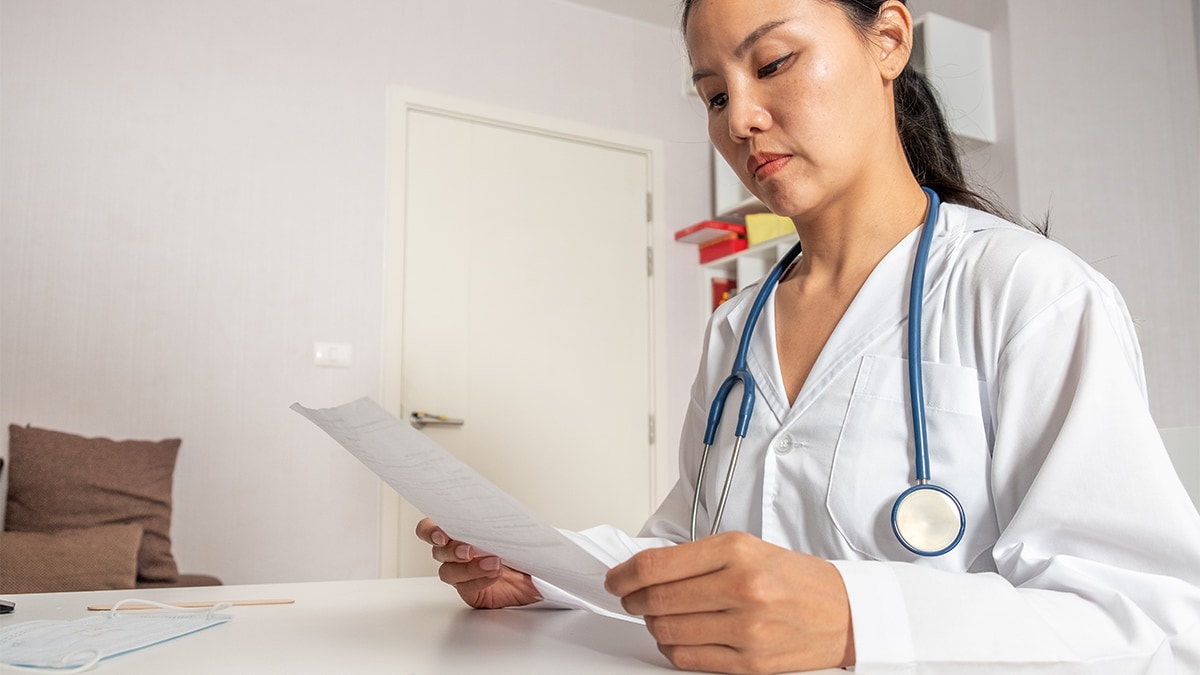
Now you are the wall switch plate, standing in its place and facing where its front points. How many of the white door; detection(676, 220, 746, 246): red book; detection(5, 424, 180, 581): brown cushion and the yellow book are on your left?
3

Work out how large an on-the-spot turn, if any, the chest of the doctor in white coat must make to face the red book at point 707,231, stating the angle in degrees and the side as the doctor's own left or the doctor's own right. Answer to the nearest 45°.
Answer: approximately 135° to the doctor's own right

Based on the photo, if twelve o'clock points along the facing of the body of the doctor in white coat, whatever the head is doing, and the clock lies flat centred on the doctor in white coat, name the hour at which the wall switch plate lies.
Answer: The wall switch plate is roughly at 3 o'clock from the doctor in white coat.

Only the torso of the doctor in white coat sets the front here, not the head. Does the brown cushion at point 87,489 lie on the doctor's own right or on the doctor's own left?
on the doctor's own right

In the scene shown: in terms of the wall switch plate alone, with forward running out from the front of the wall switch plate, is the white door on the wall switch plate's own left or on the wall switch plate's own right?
on the wall switch plate's own left

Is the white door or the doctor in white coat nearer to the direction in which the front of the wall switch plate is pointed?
the doctor in white coat

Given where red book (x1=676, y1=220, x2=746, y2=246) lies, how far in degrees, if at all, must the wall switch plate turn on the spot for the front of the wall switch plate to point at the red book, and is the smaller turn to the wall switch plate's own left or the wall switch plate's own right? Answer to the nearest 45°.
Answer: approximately 90° to the wall switch plate's own left

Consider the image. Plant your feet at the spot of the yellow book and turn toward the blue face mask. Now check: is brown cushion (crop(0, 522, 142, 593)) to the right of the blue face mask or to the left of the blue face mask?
right

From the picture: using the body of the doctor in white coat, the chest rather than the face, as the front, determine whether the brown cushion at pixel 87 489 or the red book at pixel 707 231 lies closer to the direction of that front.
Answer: the brown cushion

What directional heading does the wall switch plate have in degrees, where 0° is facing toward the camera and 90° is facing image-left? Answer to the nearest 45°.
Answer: approximately 0°

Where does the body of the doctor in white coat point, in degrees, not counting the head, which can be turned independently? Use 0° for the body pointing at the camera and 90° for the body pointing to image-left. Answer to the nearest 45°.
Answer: approximately 45°

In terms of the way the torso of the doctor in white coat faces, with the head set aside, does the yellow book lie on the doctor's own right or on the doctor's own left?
on the doctor's own right

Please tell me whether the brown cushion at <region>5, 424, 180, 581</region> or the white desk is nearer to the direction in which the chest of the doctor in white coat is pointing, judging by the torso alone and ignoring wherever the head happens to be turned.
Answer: the white desk
